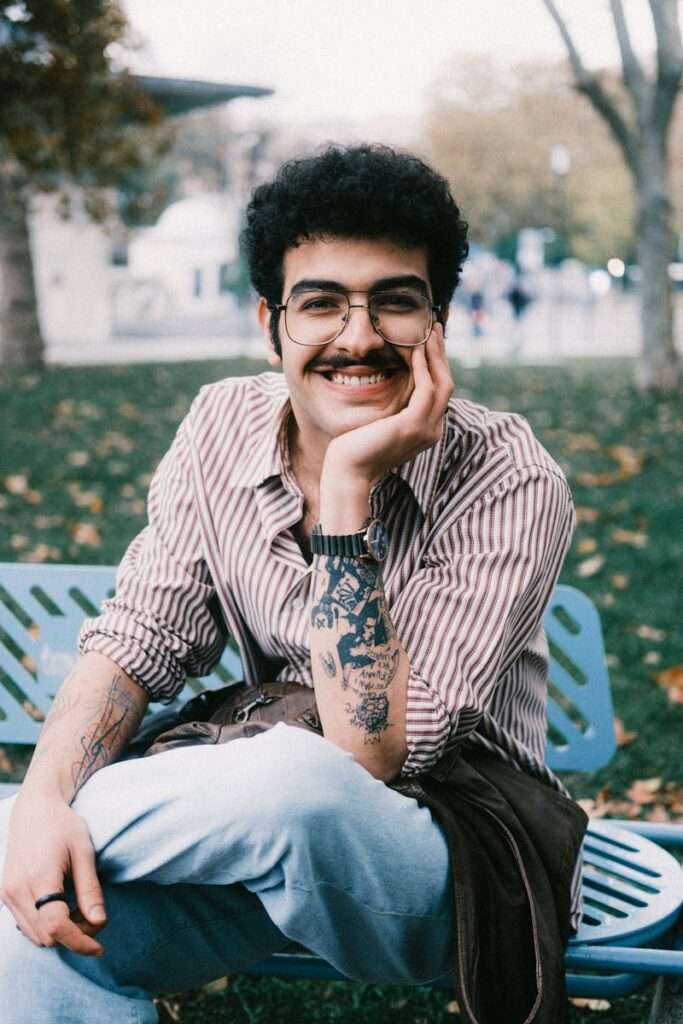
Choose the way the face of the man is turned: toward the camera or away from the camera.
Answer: toward the camera

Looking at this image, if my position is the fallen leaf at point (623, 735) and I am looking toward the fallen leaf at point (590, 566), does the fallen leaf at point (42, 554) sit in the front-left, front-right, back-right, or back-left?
front-left

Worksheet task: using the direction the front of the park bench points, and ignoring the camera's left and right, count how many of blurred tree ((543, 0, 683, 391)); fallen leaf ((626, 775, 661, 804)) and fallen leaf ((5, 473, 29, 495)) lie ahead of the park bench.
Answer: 0

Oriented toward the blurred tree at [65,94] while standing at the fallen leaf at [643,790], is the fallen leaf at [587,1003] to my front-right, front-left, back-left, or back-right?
back-left

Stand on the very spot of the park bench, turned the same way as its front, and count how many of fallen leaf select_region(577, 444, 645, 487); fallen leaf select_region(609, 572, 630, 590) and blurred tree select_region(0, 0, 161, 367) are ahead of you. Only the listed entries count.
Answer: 0

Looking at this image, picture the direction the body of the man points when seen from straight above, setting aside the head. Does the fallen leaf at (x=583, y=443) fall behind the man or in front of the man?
behind

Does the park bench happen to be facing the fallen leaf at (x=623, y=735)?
no

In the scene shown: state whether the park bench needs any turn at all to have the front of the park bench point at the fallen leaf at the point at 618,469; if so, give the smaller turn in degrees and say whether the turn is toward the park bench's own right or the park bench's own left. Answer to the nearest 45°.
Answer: approximately 180°

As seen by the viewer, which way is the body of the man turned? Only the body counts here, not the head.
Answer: toward the camera

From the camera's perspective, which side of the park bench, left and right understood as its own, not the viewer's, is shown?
front

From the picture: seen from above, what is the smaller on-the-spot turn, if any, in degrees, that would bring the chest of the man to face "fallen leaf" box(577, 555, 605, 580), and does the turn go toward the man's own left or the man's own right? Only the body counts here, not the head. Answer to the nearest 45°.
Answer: approximately 180°
